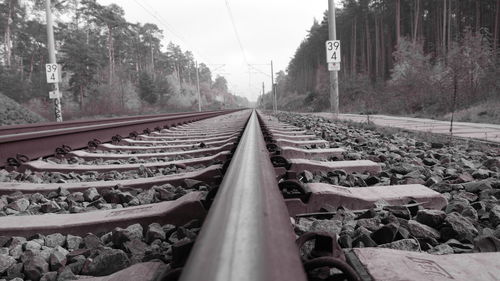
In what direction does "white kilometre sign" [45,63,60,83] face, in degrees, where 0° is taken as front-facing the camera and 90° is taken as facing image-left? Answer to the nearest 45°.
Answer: approximately 0°

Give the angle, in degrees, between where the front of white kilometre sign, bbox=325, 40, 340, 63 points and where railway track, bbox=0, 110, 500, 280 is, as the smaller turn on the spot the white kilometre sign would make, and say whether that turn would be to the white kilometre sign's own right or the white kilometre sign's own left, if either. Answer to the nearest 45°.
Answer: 0° — it already faces it

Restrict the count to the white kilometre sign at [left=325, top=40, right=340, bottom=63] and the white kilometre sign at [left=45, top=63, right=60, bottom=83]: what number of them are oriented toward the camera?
2

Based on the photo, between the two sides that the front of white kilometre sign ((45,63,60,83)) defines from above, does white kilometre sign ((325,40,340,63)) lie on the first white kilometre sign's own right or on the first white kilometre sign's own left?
on the first white kilometre sign's own left

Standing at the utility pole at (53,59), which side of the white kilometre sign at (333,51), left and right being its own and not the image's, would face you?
right

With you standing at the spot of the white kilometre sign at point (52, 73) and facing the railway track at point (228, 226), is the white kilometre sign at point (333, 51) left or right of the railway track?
left

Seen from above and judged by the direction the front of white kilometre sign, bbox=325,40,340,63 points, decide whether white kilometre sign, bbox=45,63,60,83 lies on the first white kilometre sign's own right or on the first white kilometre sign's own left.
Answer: on the first white kilometre sign's own right
